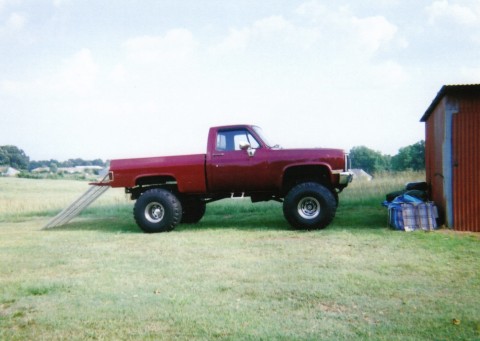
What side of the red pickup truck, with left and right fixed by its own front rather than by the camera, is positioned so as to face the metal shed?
front

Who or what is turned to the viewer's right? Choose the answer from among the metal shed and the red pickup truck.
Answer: the red pickup truck

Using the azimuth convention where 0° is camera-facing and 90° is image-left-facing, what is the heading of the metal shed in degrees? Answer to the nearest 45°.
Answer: approximately 0°

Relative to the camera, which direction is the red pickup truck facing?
to the viewer's right

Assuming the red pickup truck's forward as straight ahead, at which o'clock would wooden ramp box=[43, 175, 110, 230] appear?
The wooden ramp is roughly at 7 o'clock from the red pickup truck.

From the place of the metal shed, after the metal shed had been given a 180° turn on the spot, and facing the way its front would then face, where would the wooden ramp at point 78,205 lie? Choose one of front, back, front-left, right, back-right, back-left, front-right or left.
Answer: left

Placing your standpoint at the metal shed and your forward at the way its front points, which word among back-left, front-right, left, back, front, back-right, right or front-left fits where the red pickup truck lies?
right
